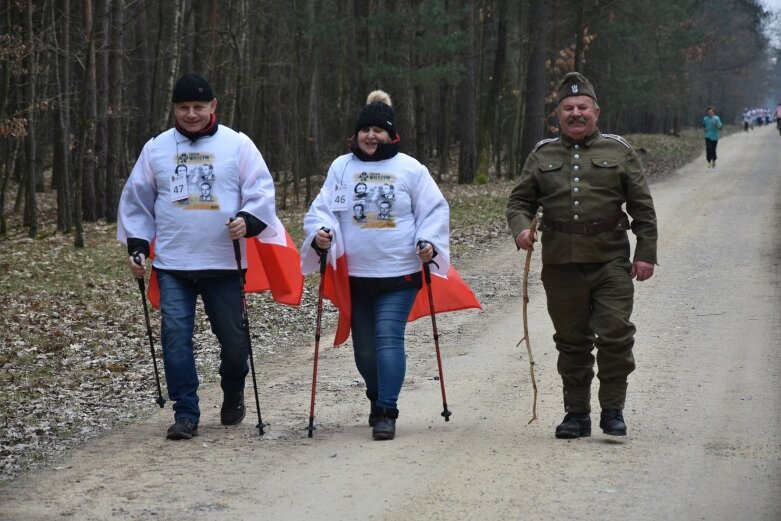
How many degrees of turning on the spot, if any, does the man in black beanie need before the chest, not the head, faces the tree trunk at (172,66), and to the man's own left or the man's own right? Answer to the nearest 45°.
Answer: approximately 180°

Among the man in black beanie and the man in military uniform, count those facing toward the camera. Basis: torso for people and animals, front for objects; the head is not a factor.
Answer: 2

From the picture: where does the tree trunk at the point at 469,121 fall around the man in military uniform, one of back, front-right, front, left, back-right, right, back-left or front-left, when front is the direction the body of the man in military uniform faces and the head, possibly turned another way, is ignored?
back

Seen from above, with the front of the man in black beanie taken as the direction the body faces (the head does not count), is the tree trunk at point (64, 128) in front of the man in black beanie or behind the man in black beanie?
behind

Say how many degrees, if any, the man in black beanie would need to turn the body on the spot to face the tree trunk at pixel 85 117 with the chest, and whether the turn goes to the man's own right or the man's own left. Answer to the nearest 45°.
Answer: approximately 180°

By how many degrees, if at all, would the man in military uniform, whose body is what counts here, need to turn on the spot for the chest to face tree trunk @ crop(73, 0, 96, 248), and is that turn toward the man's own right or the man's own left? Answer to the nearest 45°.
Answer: approximately 135° to the man's own right

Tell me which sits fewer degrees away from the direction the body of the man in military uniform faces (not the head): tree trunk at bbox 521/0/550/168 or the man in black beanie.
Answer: the man in black beanie

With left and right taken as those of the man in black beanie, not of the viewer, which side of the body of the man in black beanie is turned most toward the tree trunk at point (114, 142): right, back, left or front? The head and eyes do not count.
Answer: back

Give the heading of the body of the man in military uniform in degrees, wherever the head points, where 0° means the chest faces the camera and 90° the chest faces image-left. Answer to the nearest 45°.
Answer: approximately 0°

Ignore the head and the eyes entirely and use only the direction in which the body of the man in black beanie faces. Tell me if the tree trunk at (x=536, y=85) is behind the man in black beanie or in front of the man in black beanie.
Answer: behind

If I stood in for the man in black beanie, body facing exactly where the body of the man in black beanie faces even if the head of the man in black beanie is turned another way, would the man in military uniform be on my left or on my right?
on my left

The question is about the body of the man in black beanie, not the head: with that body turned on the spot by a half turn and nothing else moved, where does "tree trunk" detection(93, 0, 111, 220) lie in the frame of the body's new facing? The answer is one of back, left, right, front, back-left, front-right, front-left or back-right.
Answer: front
